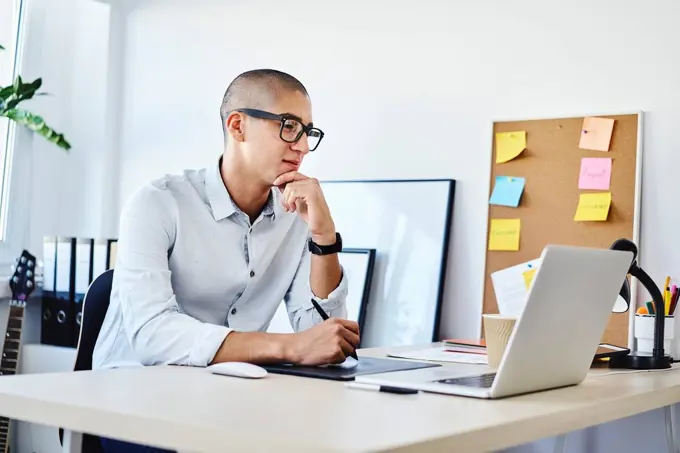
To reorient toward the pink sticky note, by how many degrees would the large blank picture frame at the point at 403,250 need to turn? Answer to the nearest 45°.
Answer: approximately 45° to its left

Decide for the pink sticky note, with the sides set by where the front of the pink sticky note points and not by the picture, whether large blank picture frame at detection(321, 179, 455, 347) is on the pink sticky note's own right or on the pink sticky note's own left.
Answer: on the pink sticky note's own right

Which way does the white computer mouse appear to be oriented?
to the viewer's right

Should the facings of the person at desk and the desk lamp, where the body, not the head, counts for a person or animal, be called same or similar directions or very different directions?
very different directions

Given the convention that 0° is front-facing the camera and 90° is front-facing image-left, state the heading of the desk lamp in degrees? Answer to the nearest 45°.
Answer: approximately 90°

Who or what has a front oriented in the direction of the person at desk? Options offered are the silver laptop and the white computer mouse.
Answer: the silver laptop

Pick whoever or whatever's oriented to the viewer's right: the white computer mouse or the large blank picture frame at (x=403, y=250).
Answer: the white computer mouse

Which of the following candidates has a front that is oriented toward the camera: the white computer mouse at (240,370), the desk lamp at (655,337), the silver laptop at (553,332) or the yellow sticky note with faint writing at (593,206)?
the yellow sticky note with faint writing

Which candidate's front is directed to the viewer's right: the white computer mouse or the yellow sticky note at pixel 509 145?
the white computer mouse

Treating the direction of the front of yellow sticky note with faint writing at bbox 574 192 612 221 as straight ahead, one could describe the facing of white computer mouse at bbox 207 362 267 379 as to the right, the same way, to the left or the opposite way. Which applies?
to the left
